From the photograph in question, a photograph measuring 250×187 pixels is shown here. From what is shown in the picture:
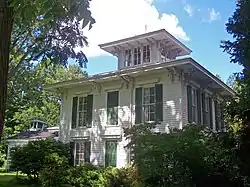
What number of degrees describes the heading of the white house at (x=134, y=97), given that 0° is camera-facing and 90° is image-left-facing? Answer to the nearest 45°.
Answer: approximately 45°

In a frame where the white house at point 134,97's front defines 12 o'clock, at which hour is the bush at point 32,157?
The bush is roughly at 1 o'clock from the white house.

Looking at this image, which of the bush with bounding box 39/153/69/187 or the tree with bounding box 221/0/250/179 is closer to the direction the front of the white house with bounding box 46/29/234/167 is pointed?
the bush

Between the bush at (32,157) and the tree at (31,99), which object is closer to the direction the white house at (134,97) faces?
the bush

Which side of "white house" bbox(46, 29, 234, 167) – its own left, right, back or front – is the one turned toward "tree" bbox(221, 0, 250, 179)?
left

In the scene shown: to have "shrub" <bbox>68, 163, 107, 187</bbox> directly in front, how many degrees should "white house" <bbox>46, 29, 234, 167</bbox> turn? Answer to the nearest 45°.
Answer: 0° — it already faces it

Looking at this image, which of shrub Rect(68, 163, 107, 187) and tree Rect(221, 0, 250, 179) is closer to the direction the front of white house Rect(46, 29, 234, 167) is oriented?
the shrub

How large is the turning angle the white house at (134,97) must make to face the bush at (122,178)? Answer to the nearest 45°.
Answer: approximately 45° to its left

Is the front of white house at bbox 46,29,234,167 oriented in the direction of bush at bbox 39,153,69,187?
yes

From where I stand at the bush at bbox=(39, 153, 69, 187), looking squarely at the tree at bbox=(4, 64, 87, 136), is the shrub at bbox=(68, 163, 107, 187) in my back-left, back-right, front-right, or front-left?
back-right
